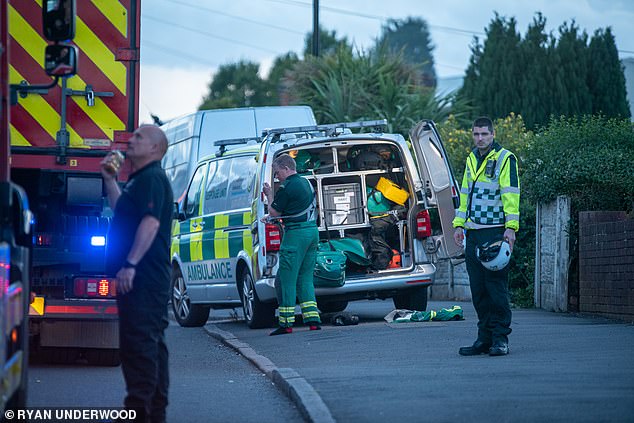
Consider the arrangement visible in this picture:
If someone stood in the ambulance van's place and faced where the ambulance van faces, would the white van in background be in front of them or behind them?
in front

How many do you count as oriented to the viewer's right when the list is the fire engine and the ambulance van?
0

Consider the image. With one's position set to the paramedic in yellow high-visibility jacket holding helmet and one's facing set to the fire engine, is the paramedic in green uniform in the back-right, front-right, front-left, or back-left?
front-right

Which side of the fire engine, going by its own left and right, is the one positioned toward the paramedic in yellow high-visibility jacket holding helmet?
right

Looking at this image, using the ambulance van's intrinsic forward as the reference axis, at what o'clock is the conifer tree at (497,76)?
The conifer tree is roughly at 2 o'clock from the ambulance van.

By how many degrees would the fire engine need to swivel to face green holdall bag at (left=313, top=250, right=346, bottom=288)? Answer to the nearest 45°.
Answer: approximately 45° to its right

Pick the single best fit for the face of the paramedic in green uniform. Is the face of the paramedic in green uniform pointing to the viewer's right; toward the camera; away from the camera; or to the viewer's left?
to the viewer's left

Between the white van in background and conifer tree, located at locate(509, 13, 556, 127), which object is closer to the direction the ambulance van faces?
the white van in background

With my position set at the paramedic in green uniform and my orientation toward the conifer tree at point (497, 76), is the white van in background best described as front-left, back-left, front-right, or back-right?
front-left

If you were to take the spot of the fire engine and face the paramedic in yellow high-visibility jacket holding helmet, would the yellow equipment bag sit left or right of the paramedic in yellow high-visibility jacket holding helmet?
left

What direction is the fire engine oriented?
away from the camera

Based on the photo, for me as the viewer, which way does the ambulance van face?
facing away from the viewer and to the left of the viewer
